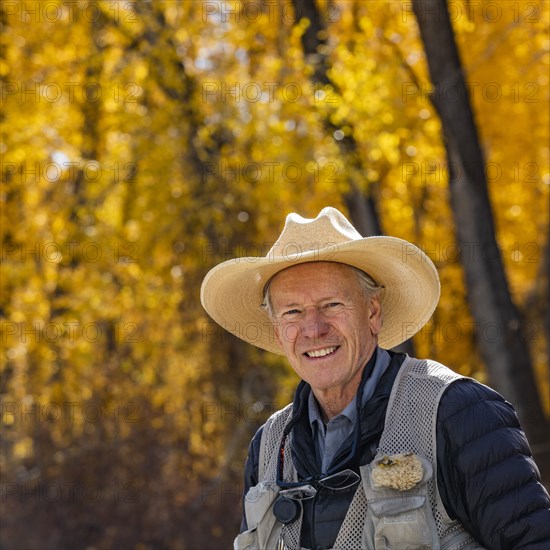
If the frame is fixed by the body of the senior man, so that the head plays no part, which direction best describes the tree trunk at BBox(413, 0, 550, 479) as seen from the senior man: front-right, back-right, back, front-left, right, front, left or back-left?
back-right

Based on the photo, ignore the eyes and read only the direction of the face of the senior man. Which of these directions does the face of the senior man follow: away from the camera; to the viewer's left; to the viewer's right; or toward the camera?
toward the camera

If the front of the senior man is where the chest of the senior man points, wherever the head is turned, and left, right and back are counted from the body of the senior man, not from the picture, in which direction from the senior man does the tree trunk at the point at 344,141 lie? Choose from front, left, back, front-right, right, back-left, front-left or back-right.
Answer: back-right

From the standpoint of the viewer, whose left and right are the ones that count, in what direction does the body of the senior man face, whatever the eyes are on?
facing the viewer and to the left of the viewer
